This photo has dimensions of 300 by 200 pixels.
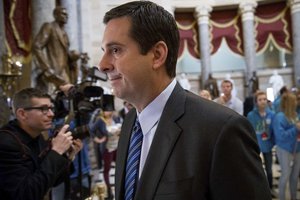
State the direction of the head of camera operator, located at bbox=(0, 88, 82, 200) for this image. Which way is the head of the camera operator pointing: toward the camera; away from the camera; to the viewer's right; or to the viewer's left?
to the viewer's right

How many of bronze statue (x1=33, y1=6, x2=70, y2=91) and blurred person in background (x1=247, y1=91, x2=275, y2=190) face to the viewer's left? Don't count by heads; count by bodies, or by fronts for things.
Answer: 0

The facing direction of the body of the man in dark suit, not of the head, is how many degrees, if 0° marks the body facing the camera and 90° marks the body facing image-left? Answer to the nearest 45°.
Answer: approximately 45°

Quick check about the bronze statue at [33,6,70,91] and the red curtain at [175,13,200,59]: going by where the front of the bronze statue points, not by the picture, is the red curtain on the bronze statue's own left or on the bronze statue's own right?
on the bronze statue's own left

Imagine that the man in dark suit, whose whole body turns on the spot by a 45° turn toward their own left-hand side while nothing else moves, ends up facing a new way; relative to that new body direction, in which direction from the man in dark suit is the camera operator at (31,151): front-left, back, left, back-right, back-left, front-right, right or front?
back-right

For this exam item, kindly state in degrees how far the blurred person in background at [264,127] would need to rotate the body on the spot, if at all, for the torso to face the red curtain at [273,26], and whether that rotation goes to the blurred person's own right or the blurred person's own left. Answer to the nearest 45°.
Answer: approximately 180°

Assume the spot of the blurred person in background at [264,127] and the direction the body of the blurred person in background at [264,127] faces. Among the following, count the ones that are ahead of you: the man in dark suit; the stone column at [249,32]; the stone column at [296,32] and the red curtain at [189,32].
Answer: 1

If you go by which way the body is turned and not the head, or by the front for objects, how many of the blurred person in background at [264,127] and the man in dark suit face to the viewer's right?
0

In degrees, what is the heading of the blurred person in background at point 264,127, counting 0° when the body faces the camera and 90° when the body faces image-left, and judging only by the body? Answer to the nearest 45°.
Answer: approximately 0°
